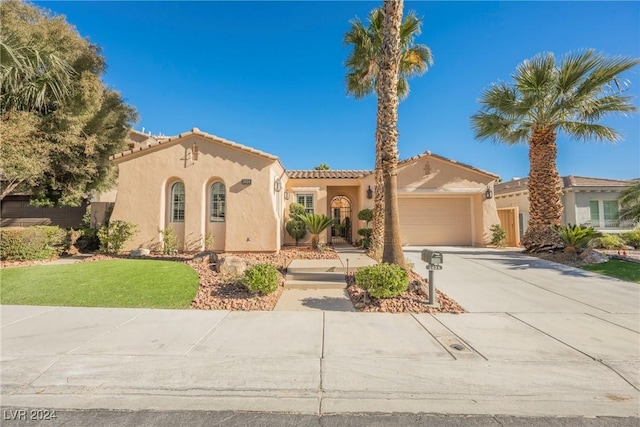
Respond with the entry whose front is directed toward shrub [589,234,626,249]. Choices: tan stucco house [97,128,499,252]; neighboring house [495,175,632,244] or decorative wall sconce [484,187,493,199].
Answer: the neighboring house

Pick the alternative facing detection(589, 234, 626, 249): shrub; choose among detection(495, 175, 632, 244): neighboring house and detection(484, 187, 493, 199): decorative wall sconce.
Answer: the neighboring house

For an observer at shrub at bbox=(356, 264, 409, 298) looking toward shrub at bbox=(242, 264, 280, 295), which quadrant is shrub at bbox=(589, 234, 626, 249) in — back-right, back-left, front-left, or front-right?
back-right

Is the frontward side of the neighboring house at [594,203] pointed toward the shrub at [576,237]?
yes

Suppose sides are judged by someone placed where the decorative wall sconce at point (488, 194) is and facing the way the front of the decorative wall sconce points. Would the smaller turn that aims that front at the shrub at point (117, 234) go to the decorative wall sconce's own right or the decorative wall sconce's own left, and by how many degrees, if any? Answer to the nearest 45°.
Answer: approximately 45° to the decorative wall sconce's own right

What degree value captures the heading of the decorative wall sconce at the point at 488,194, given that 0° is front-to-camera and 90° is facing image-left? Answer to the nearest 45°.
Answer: approximately 0°
